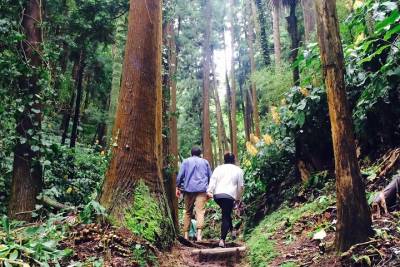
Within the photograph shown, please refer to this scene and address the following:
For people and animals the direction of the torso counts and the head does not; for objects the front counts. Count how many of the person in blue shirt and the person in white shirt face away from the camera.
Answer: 2

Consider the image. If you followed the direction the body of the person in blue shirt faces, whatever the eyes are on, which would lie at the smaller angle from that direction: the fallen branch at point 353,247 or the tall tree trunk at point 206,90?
the tall tree trunk

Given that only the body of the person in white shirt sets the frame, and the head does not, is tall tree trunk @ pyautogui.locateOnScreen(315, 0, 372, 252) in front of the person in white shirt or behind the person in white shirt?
behind

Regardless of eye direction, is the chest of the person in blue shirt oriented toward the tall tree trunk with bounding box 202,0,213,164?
yes

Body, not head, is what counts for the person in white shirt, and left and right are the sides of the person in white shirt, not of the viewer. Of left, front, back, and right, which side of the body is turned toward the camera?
back

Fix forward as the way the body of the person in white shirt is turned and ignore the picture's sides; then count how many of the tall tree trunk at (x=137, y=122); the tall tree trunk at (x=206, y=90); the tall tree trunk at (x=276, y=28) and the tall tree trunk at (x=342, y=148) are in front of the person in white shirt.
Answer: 2

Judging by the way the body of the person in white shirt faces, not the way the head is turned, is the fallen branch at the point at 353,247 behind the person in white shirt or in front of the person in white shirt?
behind

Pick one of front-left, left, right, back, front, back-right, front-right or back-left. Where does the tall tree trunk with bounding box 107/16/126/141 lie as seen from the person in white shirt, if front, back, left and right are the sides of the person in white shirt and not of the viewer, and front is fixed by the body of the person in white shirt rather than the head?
front-left

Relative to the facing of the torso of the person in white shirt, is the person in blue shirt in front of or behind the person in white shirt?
in front

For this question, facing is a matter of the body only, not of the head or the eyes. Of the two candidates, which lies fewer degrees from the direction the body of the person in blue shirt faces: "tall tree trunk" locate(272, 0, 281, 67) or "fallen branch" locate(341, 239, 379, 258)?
the tall tree trunk

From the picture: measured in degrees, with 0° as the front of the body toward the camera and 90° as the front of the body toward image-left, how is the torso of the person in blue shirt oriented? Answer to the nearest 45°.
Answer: approximately 180°

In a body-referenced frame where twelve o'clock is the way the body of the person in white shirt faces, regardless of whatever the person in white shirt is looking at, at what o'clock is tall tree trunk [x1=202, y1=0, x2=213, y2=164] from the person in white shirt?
The tall tree trunk is roughly at 12 o'clock from the person in white shirt.
